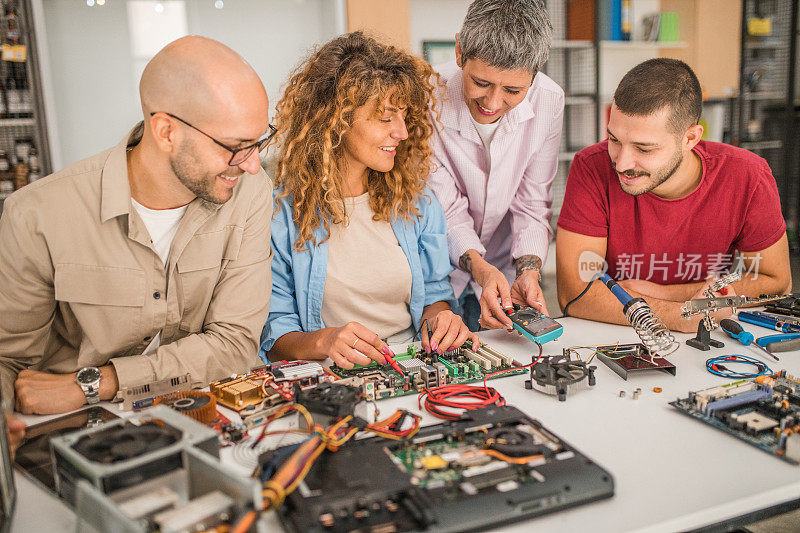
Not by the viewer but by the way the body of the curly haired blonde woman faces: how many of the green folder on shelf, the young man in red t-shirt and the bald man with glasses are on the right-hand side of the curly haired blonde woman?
1

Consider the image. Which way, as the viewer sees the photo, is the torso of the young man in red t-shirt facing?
toward the camera

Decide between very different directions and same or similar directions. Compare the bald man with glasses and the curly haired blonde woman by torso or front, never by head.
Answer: same or similar directions

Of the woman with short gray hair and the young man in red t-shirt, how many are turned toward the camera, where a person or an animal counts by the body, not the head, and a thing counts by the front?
2

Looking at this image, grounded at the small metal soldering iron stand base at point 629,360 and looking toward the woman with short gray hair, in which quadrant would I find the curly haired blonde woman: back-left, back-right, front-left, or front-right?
front-left

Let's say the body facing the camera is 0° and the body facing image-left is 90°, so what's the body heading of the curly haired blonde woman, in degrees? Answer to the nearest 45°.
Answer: approximately 315°

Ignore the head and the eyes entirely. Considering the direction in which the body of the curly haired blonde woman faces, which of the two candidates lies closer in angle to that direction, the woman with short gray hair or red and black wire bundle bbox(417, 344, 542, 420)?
the red and black wire bundle

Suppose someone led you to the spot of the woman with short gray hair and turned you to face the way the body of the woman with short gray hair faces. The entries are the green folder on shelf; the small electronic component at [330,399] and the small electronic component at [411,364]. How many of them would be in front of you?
2

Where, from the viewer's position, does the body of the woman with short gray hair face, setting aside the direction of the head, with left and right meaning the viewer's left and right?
facing the viewer

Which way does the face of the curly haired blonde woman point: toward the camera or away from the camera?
toward the camera

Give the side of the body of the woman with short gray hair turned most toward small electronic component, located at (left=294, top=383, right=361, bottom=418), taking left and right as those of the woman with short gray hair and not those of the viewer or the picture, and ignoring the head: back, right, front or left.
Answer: front

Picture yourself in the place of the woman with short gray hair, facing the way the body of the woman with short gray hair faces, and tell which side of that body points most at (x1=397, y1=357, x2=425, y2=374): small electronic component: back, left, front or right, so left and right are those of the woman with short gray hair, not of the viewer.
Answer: front

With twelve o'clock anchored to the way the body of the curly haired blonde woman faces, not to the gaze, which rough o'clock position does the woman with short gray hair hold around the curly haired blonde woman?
The woman with short gray hair is roughly at 9 o'clock from the curly haired blonde woman.
